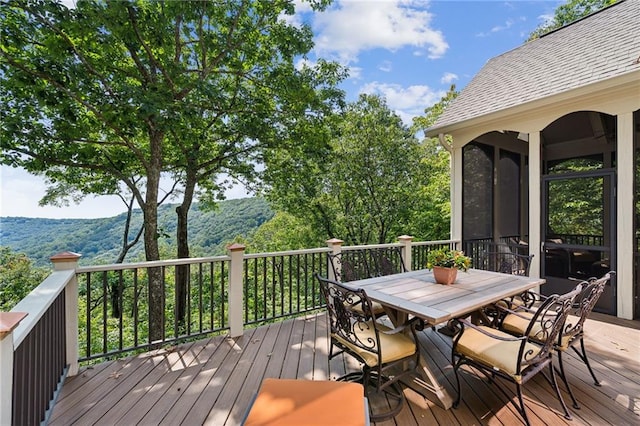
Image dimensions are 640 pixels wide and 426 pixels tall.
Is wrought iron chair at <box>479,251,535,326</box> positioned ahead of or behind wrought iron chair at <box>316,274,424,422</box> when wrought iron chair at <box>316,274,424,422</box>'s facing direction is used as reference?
ahead

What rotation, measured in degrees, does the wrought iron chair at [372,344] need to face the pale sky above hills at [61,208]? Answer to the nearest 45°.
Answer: approximately 90° to its left

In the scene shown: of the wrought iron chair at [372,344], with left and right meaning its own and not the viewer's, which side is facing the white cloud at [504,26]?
front

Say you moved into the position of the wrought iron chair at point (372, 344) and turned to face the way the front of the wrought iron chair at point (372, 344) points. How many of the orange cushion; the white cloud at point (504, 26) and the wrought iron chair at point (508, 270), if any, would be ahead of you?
2

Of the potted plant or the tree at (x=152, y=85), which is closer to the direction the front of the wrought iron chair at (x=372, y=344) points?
the potted plant

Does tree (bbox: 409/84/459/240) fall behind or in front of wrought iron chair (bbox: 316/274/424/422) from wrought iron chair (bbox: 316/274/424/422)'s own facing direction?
in front

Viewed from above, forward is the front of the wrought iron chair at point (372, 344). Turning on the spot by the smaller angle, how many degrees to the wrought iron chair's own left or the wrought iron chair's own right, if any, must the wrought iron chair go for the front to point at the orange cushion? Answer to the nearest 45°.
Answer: approximately 135° to the wrought iron chair's own right

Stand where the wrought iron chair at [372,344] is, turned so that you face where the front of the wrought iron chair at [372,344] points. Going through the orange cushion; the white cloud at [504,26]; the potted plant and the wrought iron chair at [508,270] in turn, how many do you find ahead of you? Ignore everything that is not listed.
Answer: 3

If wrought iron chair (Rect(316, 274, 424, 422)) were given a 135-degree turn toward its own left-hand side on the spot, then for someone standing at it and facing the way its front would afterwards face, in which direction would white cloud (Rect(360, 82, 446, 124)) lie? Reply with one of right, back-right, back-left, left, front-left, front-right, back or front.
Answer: right

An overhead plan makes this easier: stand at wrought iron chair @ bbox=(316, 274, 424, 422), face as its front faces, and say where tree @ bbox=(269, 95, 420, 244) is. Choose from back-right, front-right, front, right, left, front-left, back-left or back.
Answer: front-left

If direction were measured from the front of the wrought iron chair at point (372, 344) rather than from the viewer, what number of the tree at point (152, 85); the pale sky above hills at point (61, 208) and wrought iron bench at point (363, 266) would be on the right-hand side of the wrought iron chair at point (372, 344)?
0

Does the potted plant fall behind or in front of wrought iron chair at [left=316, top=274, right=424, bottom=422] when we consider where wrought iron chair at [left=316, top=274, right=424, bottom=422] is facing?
in front

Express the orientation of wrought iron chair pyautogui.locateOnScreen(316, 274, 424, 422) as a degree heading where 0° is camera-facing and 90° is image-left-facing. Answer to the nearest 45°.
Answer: approximately 225°
